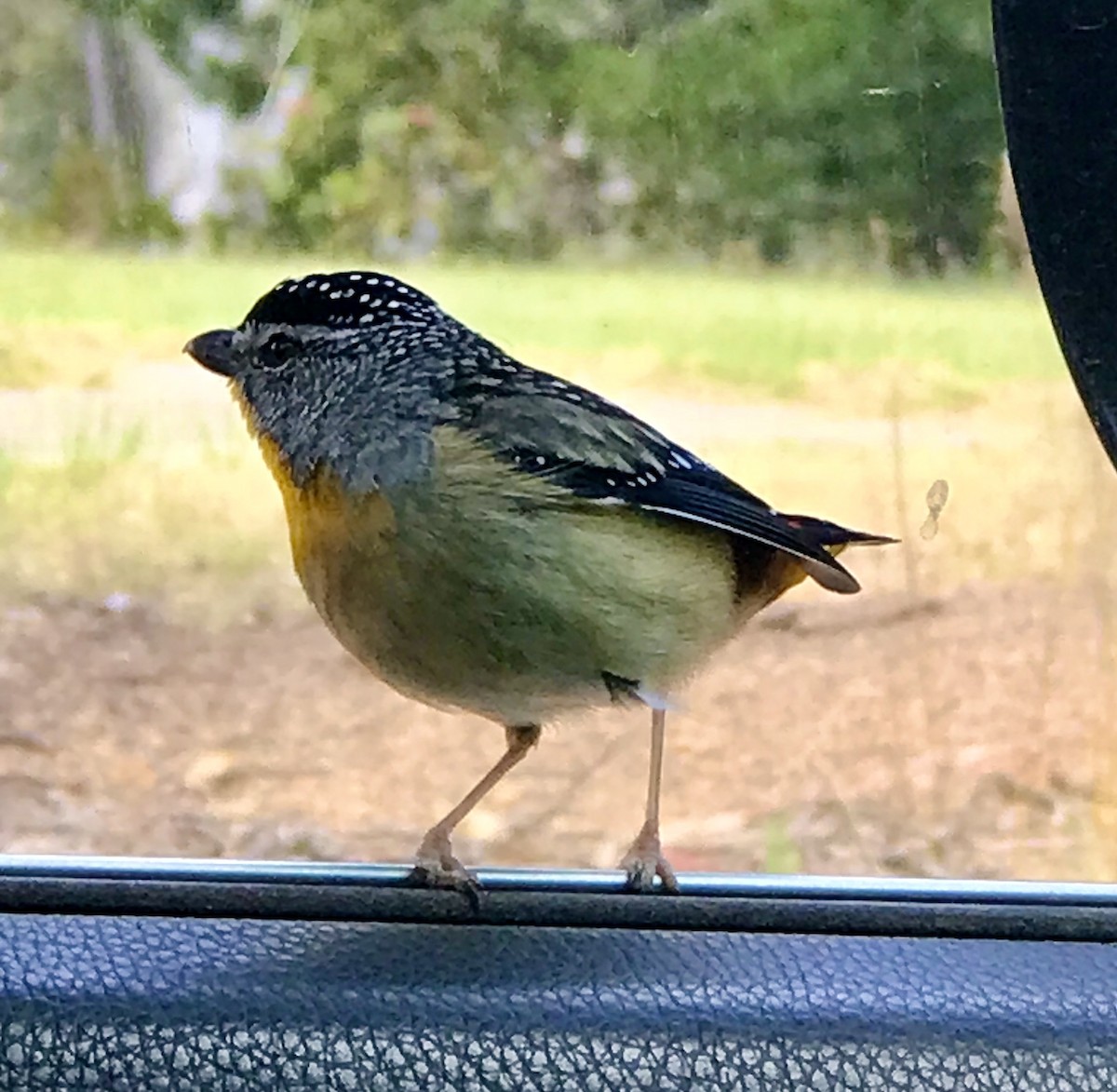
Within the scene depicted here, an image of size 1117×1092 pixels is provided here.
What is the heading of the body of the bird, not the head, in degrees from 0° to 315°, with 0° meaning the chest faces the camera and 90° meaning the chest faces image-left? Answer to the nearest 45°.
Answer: approximately 90°
